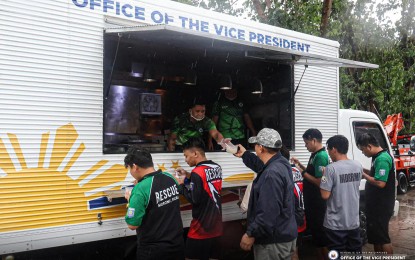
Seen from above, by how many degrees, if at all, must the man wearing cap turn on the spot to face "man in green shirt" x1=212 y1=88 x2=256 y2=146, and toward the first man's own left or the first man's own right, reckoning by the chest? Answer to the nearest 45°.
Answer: approximately 45° to the first man's own right

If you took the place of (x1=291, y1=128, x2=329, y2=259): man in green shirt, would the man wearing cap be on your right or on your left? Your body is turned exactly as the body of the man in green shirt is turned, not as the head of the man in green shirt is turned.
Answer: on your left

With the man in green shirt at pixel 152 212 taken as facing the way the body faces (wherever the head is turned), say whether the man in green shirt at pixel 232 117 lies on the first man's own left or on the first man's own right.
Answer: on the first man's own right

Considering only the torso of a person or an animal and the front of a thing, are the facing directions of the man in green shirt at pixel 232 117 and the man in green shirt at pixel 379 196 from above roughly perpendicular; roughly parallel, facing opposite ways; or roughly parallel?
roughly perpendicular

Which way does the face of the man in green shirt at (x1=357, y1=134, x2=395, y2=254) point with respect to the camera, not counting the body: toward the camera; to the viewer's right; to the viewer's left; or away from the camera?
to the viewer's left

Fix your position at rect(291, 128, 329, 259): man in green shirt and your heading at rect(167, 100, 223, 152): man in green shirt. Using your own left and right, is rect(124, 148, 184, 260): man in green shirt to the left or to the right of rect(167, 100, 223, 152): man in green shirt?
left

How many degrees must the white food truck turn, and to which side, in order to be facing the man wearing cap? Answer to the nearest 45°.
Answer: approximately 45° to its right

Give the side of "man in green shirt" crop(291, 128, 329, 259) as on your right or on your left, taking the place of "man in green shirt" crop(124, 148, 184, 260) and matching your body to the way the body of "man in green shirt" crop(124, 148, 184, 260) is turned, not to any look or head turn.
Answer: on your right

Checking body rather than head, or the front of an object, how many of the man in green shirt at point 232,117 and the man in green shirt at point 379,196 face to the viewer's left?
1

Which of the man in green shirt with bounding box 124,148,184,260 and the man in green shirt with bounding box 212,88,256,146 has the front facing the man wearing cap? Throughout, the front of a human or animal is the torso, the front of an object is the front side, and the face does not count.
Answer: the man in green shirt with bounding box 212,88,256,146

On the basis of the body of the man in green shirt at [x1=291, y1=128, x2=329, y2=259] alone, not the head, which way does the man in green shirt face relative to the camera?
to the viewer's left

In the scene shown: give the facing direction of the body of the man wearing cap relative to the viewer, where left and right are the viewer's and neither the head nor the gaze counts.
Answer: facing away from the viewer and to the left of the viewer

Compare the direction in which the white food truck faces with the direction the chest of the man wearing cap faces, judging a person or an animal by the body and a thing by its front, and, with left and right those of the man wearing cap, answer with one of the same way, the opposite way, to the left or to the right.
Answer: to the right

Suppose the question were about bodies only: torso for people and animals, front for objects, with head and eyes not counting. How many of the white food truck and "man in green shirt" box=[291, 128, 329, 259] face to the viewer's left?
1

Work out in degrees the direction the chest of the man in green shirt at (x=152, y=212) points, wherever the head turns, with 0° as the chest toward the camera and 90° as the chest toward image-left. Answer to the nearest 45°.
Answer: approximately 135°
